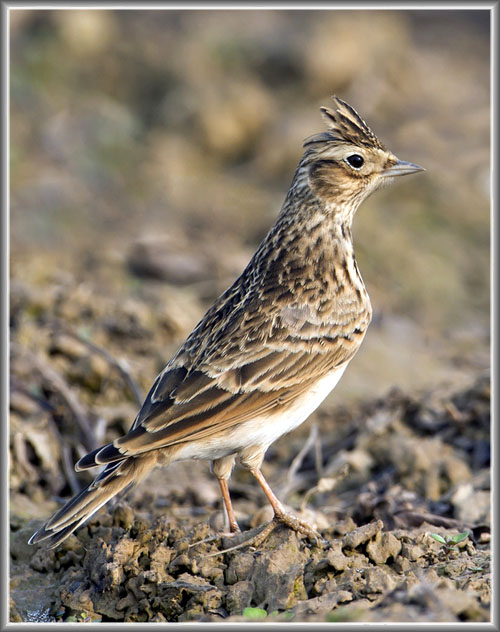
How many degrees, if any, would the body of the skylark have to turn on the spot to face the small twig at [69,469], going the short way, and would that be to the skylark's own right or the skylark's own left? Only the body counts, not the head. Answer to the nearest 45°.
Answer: approximately 135° to the skylark's own left

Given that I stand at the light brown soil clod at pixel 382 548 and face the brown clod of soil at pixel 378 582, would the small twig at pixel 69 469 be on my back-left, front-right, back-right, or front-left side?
back-right

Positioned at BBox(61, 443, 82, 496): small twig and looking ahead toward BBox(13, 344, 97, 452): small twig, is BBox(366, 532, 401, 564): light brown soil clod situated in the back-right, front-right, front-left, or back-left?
back-right

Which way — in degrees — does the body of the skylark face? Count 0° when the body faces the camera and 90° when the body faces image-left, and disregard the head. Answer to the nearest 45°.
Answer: approximately 270°

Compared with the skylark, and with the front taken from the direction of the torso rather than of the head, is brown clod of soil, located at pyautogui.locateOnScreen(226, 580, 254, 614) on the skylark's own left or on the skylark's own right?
on the skylark's own right

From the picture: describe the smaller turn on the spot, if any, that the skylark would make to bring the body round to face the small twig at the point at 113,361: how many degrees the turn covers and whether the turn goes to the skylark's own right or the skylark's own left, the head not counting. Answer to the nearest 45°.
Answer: approximately 135° to the skylark's own left

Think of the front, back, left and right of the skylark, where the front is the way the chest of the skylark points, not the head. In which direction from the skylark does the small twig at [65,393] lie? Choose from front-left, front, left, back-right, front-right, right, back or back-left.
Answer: back-left
